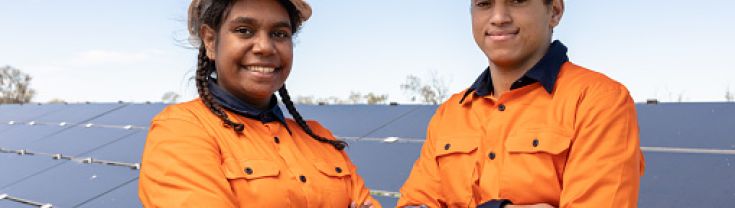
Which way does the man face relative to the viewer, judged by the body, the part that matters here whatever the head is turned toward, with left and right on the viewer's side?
facing the viewer and to the left of the viewer

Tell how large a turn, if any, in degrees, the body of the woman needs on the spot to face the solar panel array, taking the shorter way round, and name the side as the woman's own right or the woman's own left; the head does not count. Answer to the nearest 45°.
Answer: approximately 135° to the woman's own left

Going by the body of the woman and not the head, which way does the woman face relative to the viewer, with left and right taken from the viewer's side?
facing the viewer and to the right of the viewer

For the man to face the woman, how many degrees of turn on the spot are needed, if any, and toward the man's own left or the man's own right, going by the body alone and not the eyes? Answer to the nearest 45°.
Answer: approximately 45° to the man's own right

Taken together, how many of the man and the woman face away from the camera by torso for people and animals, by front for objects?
0

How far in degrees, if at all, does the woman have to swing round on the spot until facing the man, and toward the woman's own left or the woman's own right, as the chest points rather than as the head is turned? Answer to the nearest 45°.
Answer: approximately 45° to the woman's own left
